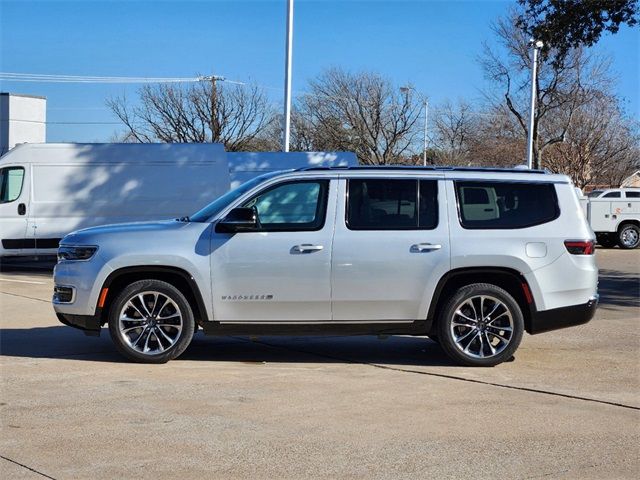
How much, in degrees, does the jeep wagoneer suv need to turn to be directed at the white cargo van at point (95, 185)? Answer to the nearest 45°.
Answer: approximately 45° to its right

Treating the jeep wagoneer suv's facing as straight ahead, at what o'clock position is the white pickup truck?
The white pickup truck is roughly at 4 o'clock from the jeep wagoneer suv.

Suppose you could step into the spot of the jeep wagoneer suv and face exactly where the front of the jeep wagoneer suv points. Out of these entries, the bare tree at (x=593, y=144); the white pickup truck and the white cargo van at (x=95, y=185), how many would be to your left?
0

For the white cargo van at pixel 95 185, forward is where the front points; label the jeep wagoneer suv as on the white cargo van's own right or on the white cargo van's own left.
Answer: on the white cargo van's own left

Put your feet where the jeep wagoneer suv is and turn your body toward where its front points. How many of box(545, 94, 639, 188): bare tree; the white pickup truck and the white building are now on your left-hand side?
0

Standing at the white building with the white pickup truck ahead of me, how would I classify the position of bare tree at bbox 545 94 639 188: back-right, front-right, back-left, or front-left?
front-left

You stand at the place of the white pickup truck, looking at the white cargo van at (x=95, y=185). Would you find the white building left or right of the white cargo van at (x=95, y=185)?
right

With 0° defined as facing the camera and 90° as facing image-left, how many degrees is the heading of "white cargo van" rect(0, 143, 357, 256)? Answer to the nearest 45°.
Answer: approximately 90°

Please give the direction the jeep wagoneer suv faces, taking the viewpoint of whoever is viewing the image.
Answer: facing to the left of the viewer

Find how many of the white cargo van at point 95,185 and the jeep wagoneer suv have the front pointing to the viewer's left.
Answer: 2

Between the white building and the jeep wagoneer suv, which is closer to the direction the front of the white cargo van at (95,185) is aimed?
the white building

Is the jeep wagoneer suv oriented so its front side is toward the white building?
no

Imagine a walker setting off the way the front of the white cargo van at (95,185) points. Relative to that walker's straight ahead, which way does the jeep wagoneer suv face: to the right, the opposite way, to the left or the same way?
the same way

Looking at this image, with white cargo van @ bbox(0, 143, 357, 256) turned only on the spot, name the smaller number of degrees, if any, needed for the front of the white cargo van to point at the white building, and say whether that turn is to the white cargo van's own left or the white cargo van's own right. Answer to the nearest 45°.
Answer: approximately 90° to the white cargo van's own right
